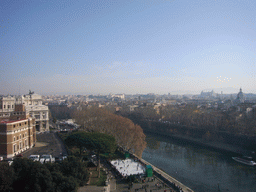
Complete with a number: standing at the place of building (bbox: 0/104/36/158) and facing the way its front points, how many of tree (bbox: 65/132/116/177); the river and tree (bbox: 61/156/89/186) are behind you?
0

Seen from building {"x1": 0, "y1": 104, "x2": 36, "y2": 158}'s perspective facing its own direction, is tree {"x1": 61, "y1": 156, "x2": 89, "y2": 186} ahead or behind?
ahead

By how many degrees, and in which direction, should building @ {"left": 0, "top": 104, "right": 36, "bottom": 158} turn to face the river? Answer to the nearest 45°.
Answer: approximately 45° to its left

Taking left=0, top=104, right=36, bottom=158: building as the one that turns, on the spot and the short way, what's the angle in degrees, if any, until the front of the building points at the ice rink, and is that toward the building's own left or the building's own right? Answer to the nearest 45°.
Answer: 0° — it already faces it

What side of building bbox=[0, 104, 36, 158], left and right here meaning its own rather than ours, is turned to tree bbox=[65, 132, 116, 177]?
front

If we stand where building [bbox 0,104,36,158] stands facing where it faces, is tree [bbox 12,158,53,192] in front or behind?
in front

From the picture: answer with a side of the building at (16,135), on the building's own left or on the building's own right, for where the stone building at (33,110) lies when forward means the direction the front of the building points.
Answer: on the building's own left

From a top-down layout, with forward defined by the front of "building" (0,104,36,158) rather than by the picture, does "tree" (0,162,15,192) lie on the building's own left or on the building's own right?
on the building's own right

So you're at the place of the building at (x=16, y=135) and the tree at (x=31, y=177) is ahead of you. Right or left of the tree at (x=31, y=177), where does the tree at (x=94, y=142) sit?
left

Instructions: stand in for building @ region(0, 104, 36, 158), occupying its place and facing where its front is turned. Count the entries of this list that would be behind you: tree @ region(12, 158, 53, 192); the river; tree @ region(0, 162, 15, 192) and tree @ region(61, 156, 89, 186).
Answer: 0
